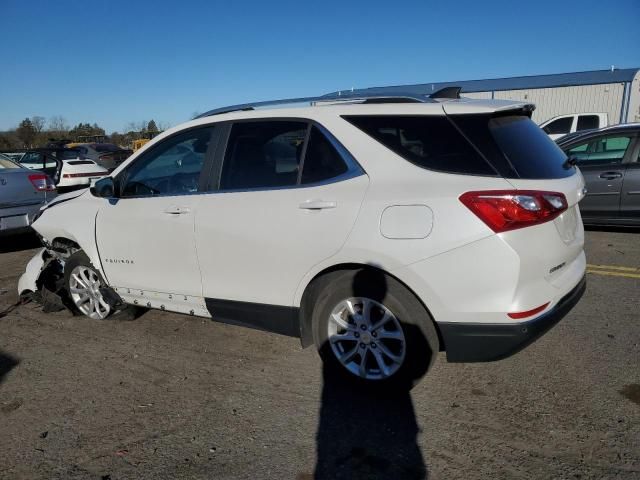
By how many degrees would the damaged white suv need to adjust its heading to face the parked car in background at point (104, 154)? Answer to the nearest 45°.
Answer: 0° — it already faces it

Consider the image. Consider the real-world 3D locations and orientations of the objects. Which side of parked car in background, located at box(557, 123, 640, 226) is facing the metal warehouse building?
right

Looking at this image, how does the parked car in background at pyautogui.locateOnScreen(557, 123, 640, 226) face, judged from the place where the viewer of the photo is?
facing to the left of the viewer

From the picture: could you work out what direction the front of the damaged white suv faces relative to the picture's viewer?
facing away from the viewer and to the left of the viewer

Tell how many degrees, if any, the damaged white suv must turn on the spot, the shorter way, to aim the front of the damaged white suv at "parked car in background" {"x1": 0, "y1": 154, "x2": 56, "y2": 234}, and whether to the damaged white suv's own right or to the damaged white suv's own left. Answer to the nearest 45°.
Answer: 0° — it already faces it

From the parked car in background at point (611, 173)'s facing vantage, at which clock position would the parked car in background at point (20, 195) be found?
the parked car in background at point (20, 195) is roughly at 11 o'clock from the parked car in background at point (611, 173).

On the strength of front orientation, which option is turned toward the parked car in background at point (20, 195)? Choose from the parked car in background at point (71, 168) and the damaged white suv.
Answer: the damaged white suv

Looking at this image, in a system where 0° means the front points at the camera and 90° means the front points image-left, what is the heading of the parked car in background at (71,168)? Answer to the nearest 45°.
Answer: approximately 135°

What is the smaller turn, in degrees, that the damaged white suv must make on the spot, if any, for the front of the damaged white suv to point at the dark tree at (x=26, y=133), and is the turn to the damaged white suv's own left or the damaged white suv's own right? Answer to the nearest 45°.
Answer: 0° — it already faces it
